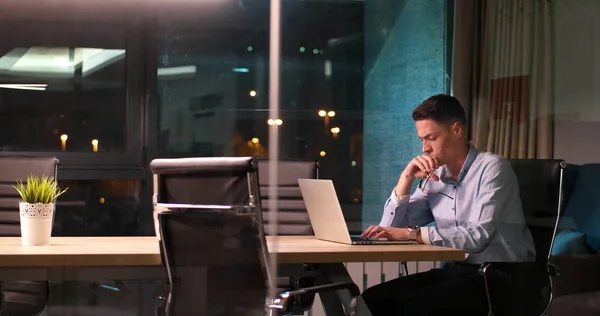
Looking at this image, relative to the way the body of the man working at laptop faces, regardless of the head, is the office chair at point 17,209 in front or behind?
in front

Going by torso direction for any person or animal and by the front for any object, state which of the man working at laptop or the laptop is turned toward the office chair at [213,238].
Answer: the man working at laptop

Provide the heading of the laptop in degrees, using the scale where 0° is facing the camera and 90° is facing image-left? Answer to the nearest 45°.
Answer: approximately 270°

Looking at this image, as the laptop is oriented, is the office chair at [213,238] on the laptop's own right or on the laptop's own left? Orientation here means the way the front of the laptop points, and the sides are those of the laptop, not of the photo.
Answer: on the laptop's own right

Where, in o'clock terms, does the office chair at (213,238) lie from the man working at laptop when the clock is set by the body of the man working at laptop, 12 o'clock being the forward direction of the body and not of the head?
The office chair is roughly at 12 o'clock from the man working at laptop.

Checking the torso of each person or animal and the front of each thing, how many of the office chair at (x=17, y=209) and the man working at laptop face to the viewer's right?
0

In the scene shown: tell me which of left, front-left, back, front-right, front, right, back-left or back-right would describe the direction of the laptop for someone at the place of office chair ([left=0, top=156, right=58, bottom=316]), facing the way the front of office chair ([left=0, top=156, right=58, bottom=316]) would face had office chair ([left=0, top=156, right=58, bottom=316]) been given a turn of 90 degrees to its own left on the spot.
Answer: front-right

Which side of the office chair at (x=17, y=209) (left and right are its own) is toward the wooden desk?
front

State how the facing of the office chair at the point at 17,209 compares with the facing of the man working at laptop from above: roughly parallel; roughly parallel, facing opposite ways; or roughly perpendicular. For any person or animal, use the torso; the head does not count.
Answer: roughly perpendicular

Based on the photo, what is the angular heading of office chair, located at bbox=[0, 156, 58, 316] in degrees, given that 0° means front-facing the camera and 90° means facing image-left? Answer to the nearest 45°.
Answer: approximately 0°

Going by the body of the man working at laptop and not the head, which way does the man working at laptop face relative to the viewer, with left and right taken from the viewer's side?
facing the viewer and to the left of the viewer

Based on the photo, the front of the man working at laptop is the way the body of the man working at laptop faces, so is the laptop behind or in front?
in front

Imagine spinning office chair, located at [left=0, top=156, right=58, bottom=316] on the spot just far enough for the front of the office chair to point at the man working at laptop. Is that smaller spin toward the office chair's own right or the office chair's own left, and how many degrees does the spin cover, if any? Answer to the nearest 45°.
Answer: approximately 45° to the office chair's own left

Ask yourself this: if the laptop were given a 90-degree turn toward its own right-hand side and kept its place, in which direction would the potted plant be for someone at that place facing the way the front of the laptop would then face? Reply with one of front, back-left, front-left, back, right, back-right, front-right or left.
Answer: right
